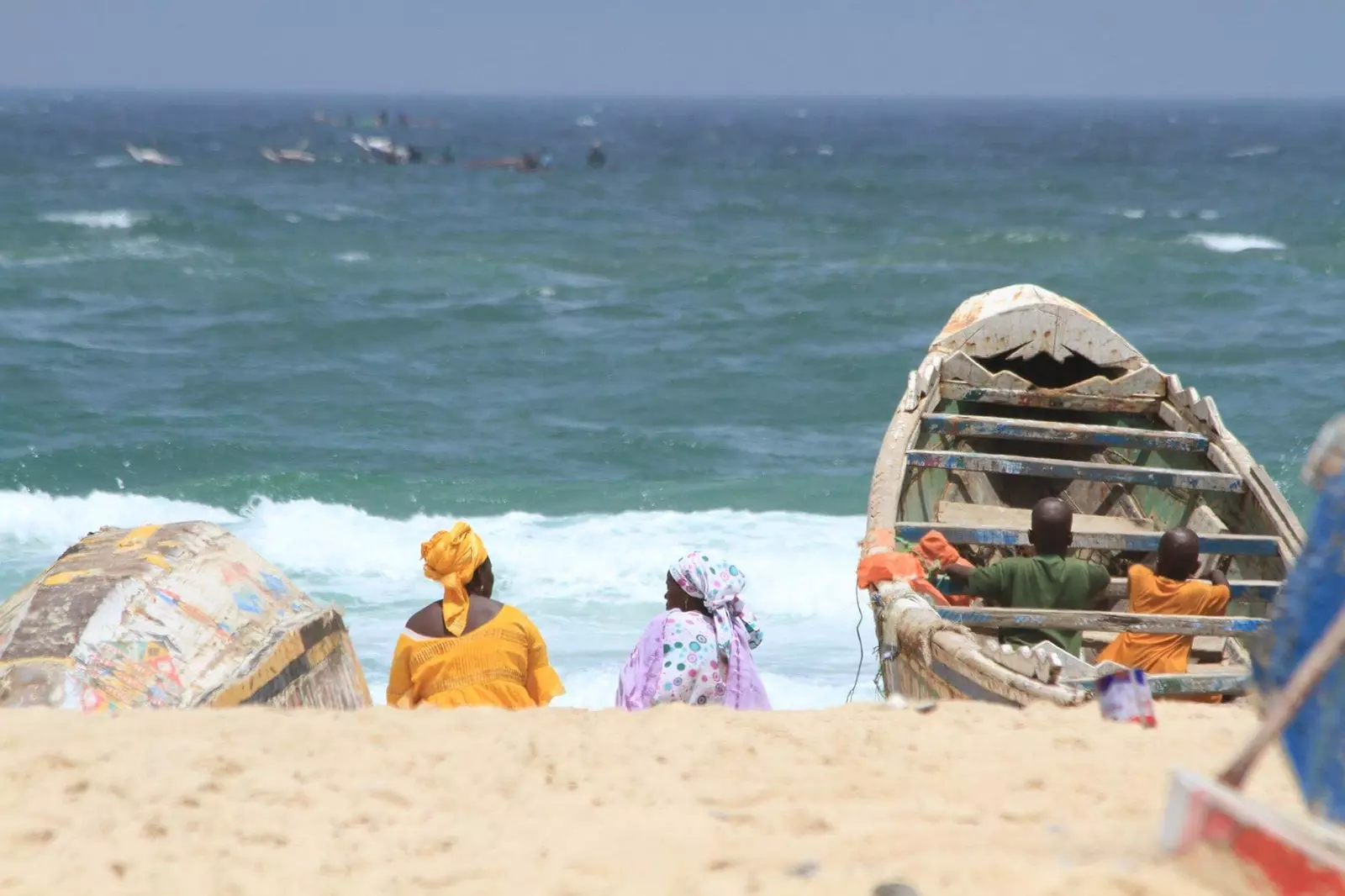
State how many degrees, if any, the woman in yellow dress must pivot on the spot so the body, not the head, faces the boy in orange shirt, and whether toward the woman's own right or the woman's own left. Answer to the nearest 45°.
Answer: approximately 90° to the woman's own right

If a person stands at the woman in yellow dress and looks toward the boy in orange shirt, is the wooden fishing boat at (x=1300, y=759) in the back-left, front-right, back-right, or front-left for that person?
front-right

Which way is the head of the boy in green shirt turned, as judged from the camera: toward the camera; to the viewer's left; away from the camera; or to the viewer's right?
away from the camera

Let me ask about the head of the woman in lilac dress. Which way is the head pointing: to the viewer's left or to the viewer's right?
to the viewer's left

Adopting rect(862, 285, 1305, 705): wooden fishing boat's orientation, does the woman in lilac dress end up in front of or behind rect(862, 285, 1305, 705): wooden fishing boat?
behind

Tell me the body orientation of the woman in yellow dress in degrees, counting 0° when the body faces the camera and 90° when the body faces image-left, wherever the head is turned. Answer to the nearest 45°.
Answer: approximately 180°

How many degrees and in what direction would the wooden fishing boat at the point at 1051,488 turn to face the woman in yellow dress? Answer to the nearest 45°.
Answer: approximately 135° to its left

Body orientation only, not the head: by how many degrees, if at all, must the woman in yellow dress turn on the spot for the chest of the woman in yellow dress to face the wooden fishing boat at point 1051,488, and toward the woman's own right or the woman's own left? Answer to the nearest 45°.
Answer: approximately 45° to the woman's own right

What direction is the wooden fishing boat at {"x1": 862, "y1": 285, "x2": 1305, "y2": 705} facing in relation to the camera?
away from the camera

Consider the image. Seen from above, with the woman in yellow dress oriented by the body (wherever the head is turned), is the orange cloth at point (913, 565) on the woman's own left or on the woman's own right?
on the woman's own right

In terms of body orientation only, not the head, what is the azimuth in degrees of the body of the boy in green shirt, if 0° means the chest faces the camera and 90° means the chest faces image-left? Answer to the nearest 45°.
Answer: approximately 180°

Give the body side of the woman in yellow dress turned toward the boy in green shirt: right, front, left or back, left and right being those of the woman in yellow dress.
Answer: right

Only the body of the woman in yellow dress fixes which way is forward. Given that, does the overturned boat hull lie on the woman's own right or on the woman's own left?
on the woman's own left

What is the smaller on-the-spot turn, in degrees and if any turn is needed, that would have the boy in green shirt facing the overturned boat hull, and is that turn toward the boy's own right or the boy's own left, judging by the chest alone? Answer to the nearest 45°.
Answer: approximately 135° to the boy's own left
